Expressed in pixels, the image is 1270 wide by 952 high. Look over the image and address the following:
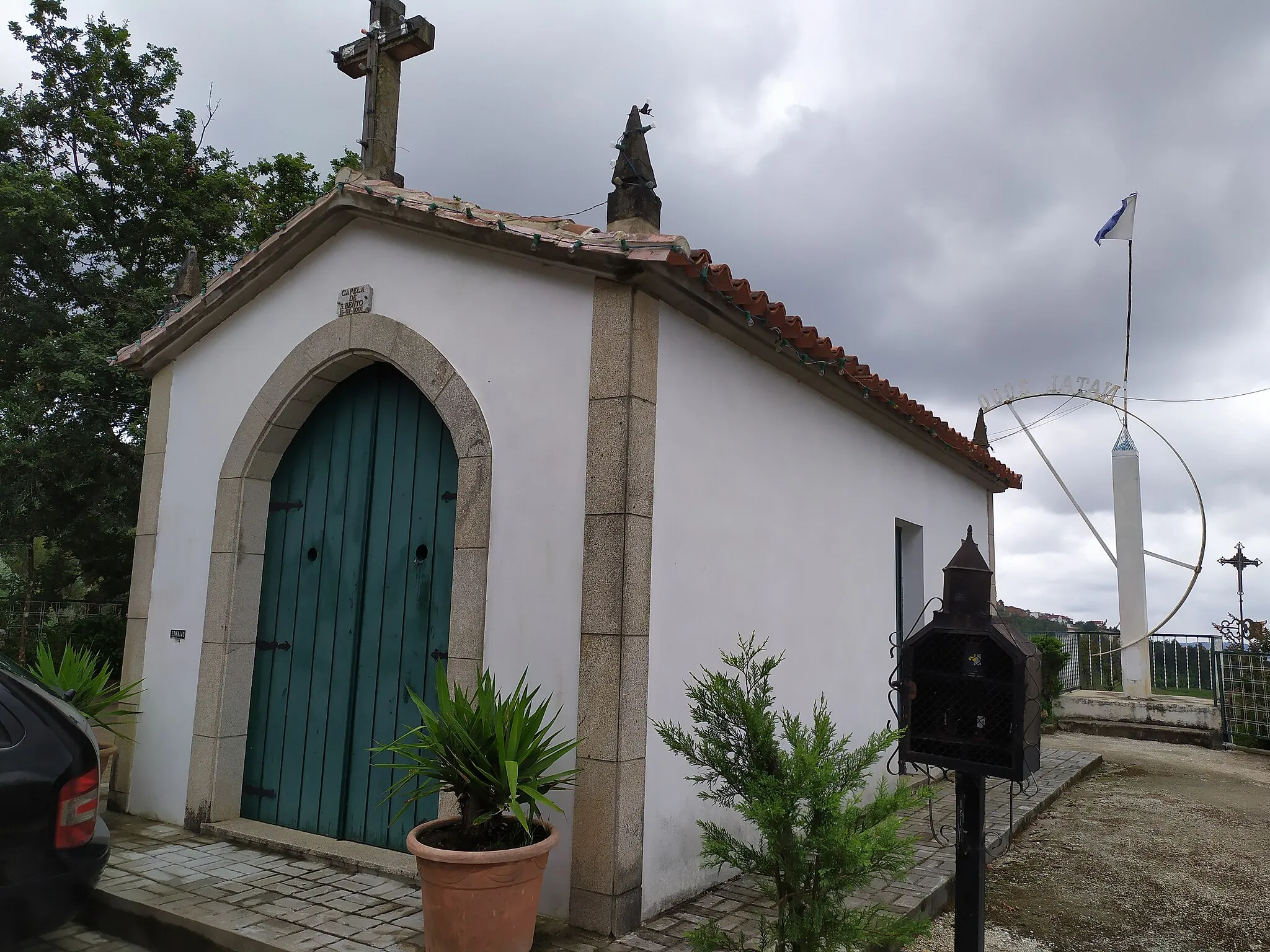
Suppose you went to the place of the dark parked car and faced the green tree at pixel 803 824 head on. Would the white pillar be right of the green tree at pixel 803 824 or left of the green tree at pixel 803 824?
left

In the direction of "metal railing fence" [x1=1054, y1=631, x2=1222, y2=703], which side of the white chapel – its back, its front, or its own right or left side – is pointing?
back

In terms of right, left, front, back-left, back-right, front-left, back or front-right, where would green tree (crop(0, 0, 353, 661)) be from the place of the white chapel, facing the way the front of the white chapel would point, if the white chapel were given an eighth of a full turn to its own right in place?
front-right

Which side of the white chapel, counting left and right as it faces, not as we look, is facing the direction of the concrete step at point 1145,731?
back

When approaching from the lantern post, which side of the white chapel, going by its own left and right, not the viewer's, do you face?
left

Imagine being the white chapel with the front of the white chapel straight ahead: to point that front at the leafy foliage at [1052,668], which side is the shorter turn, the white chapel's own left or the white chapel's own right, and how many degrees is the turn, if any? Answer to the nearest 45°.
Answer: approximately 180°

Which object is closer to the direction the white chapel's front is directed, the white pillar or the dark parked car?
the dark parked car

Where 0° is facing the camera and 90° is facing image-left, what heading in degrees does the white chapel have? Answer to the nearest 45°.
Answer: approximately 45°

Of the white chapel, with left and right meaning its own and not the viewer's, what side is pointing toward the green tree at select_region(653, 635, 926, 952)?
left

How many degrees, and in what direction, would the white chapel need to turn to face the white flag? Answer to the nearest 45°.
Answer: approximately 180°

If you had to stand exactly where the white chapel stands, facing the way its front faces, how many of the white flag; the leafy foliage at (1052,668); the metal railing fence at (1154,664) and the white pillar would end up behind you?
4

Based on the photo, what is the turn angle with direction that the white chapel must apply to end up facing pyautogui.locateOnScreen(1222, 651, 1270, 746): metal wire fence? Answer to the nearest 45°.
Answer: approximately 180°

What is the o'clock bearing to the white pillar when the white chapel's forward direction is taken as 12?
The white pillar is roughly at 6 o'clock from the white chapel.
